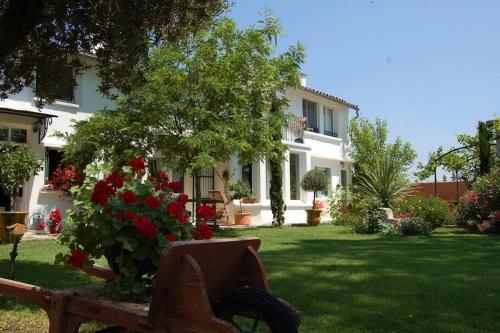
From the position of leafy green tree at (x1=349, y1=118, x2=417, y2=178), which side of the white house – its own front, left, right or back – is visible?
left

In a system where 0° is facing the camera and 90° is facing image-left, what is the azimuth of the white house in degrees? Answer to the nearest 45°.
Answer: approximately 315°

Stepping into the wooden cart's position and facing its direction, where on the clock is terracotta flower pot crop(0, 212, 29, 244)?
The terracotta flower pot is roughly at 7 o'clock from the wooden cart.

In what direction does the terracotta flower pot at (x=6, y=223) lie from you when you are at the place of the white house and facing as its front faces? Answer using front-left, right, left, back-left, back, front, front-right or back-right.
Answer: right

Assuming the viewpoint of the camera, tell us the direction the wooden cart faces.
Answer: facing the viewer and to the right of the viewer

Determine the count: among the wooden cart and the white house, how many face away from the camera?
0

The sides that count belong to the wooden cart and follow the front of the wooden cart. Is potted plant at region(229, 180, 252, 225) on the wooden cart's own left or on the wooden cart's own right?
on the wooden cart's own left
